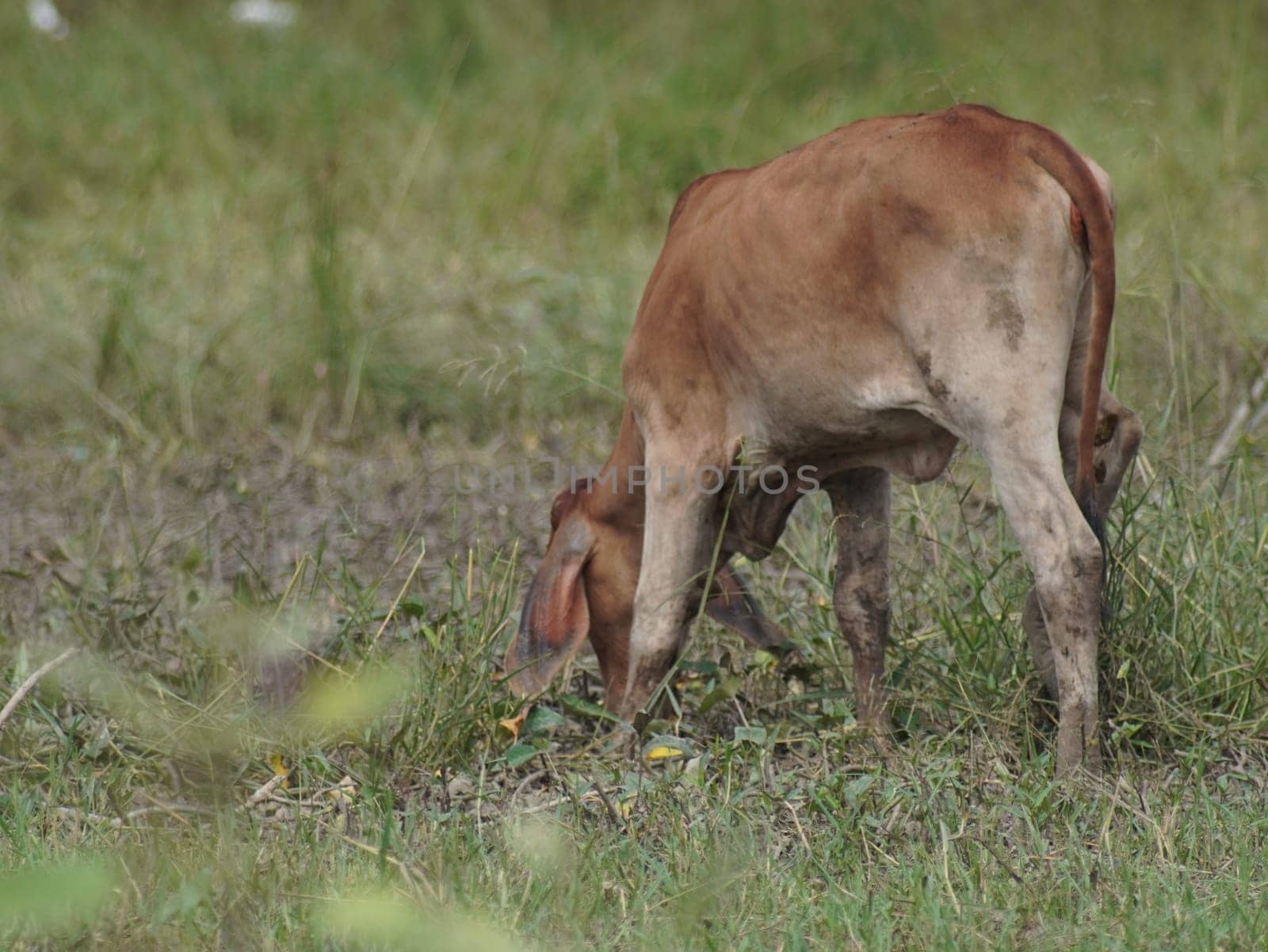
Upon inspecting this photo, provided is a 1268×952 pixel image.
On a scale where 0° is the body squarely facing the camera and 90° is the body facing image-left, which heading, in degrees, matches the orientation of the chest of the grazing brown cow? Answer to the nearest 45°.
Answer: approximately 135°
